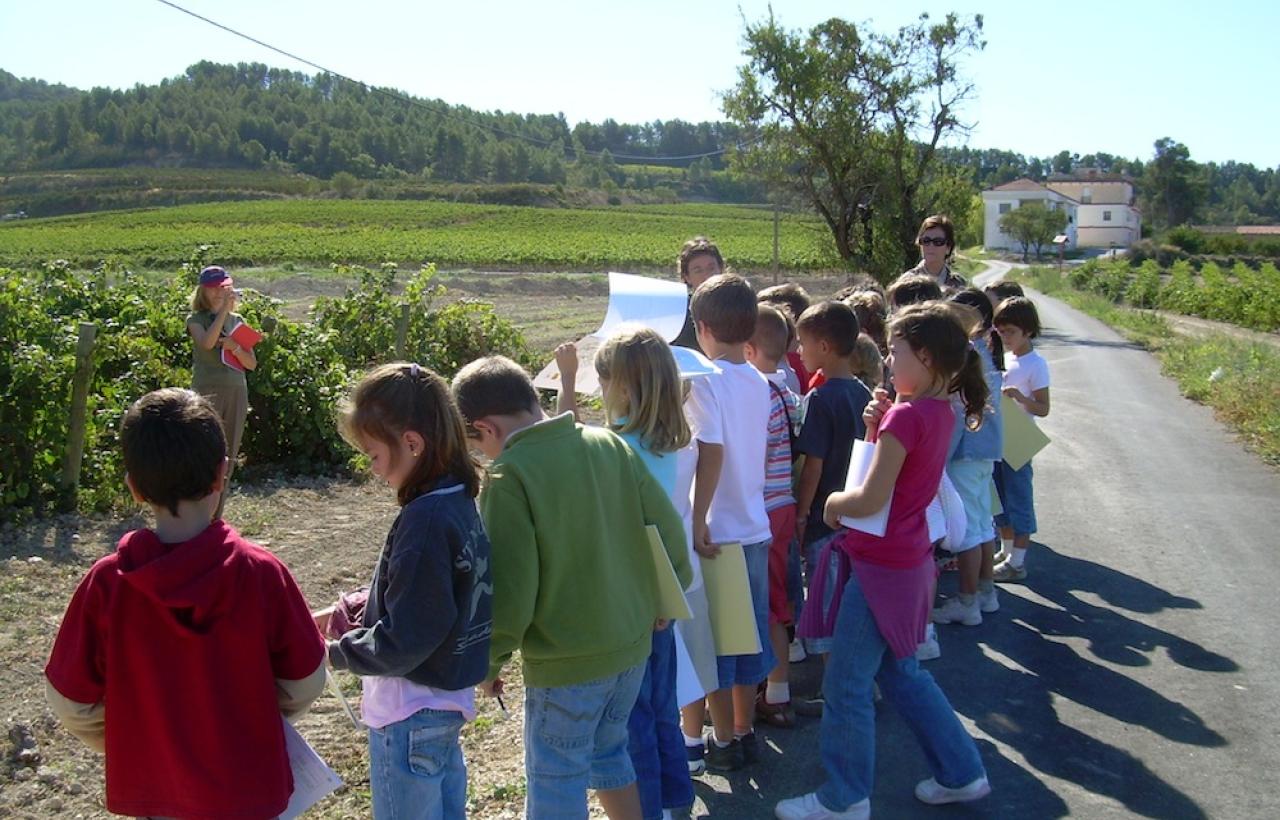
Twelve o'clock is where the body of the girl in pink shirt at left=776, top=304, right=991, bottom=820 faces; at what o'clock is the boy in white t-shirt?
The boy in white t-shirt is roughly at 1 o'clock from the girl in pink shirt.

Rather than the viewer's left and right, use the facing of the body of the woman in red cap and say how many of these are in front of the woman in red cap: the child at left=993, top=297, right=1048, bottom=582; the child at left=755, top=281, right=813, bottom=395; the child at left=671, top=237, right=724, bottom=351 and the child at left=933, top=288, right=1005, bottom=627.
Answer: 4

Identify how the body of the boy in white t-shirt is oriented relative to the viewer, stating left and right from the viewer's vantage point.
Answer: facing away from the viewer and to the left of the viewer

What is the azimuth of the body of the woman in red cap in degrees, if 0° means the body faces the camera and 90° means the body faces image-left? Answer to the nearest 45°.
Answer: approximately 315°

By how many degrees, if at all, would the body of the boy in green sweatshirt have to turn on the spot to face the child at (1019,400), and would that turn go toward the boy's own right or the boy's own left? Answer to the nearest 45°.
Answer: approximately 90° to the boy's own right

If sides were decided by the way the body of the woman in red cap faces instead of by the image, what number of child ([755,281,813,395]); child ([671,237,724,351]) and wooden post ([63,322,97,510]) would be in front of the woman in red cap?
2

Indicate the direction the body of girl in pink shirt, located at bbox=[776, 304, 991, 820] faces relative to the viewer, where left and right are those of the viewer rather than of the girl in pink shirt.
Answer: facing to the left of the viewer

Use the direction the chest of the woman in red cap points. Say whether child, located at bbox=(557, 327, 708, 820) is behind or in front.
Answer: in front

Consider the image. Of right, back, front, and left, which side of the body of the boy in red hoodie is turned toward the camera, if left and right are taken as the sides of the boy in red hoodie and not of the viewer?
back

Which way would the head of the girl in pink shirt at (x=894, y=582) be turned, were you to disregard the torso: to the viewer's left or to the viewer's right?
to the viewer's left

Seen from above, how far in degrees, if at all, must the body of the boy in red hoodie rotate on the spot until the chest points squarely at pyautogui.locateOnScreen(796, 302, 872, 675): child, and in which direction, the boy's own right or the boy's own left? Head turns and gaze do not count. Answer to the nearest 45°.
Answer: approximately 45° to the boy's own right

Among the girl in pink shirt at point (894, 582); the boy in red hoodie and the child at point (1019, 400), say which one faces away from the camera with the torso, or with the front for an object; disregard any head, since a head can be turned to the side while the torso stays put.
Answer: the boy in red hoodie

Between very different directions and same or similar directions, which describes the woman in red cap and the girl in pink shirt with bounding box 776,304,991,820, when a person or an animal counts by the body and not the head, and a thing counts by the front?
very different directions

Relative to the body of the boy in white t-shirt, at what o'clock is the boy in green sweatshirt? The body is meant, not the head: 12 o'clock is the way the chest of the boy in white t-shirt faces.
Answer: The boy in green sweatshirt is roughly at 8 o'clock from the boy in white t-shirt.
